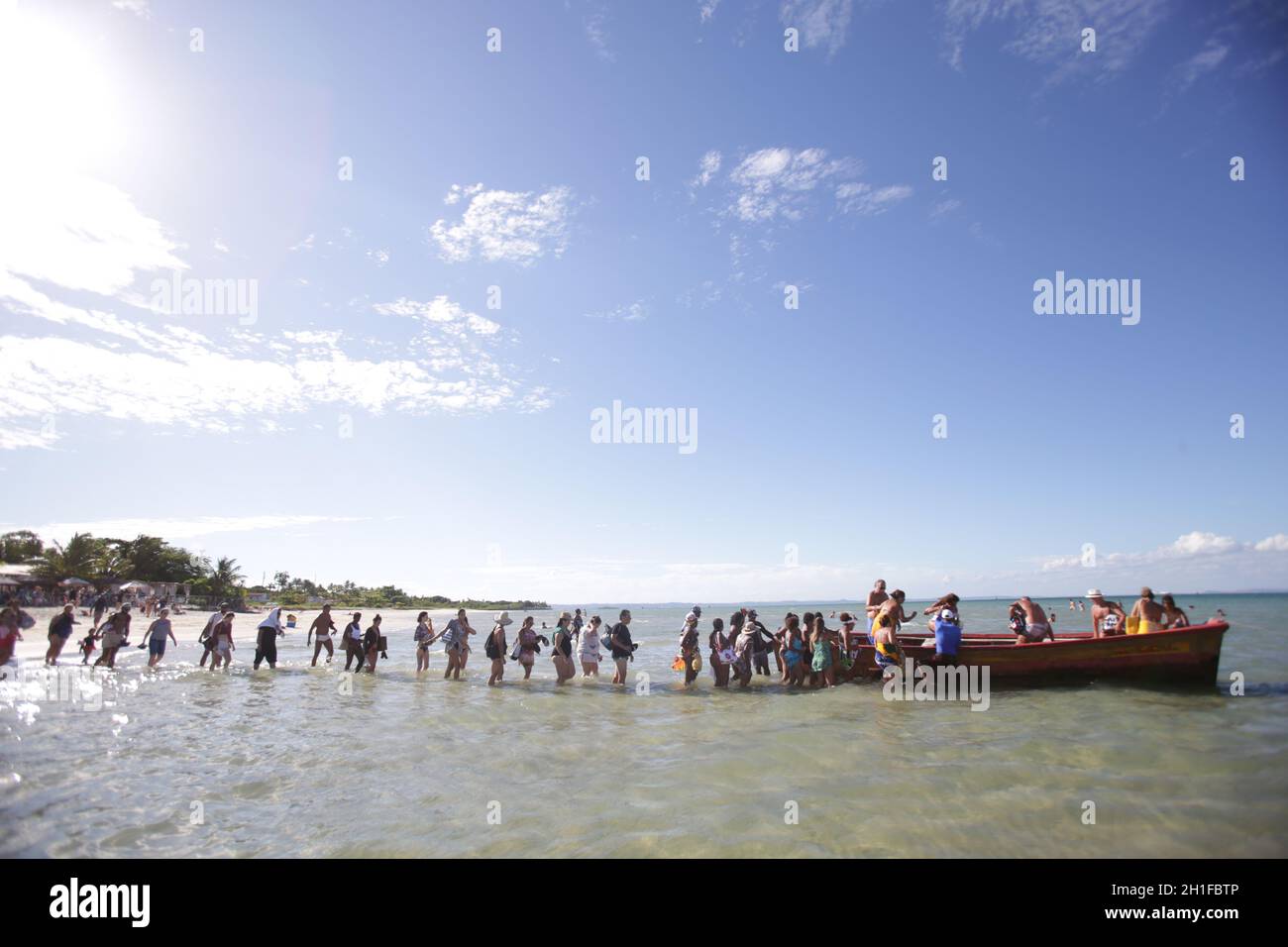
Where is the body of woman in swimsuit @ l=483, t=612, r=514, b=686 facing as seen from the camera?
to the viewer's right

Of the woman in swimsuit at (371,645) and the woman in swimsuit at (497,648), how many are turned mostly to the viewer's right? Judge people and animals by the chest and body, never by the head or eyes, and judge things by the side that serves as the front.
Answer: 2

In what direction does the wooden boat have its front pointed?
to the viewer's right

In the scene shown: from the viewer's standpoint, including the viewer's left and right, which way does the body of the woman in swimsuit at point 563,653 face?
facing to the right of the viewer

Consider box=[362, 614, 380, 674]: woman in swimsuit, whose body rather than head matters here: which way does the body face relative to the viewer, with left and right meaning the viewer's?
facing to the right of the viewer

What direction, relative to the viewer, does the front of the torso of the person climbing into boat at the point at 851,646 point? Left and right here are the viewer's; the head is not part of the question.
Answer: facing to the right of the viewer
